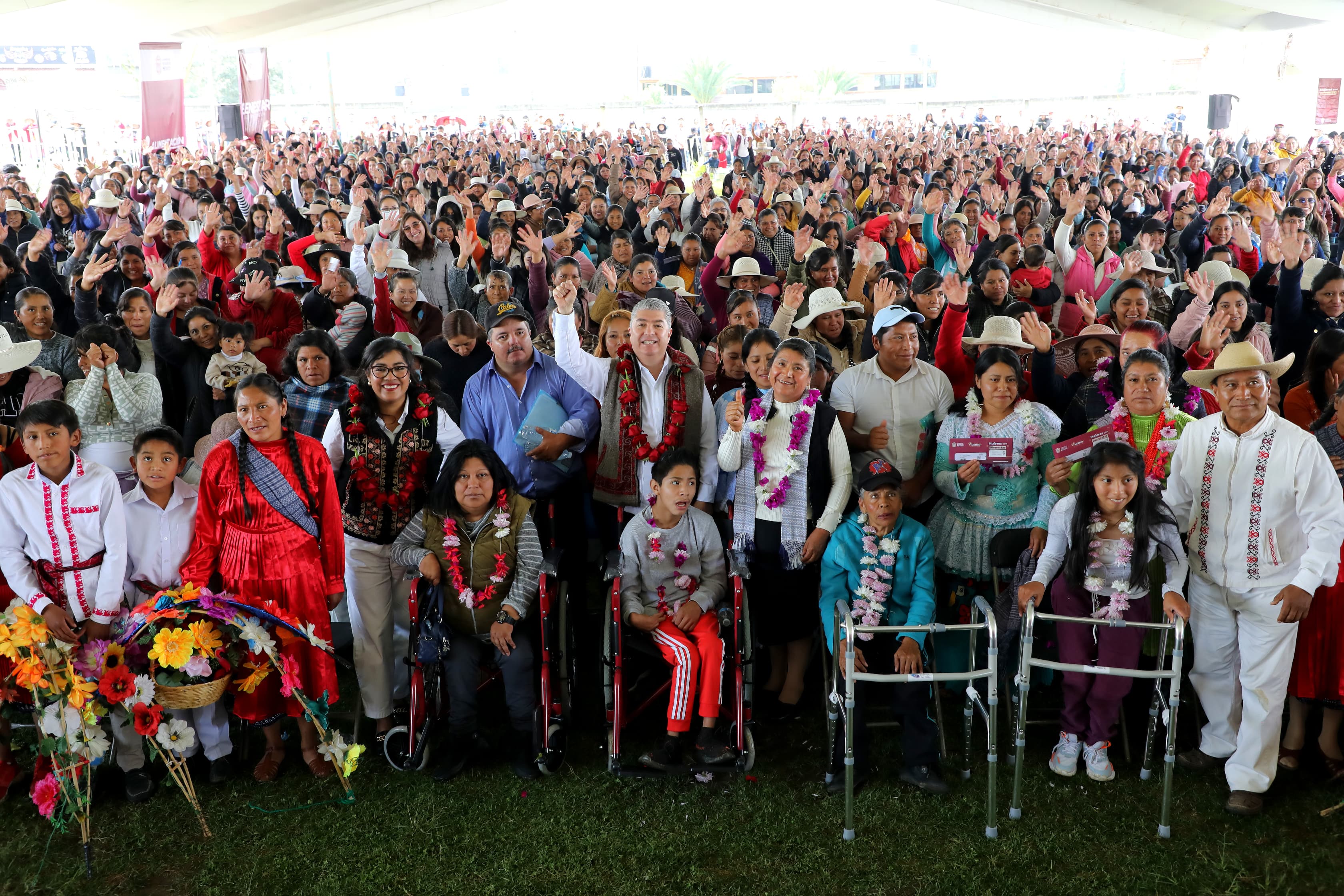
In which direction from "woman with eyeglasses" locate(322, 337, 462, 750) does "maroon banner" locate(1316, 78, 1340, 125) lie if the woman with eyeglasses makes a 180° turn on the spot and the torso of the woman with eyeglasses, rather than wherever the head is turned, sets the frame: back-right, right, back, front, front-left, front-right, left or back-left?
front-right

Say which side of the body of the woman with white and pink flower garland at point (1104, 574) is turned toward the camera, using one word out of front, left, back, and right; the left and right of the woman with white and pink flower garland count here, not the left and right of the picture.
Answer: front

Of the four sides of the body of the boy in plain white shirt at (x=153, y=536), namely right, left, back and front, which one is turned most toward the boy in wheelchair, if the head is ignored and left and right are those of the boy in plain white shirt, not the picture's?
left

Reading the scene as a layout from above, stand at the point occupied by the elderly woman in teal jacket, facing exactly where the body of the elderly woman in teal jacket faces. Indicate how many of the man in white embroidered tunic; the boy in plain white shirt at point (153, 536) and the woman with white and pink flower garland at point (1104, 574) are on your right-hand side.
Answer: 1

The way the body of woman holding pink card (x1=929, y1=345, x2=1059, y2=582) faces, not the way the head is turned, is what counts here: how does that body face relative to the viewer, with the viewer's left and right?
facing the viewer

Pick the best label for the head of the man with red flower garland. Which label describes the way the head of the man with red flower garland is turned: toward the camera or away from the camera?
toward the camera

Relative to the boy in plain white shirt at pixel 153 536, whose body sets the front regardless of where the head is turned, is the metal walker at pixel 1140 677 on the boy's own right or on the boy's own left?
on the boy's own left

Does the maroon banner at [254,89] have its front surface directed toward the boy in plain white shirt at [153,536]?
yes

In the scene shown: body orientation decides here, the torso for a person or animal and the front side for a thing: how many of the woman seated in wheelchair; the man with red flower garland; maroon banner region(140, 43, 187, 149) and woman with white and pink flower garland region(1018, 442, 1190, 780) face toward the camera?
4

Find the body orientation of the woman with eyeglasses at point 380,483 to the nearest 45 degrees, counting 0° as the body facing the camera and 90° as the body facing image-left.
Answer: approximately 0°

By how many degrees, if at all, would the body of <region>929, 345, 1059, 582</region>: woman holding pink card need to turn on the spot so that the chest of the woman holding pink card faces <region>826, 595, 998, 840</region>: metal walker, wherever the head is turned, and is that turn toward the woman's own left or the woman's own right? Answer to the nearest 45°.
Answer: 0° — they already face it

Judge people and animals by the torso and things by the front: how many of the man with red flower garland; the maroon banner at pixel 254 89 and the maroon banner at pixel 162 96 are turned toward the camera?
3

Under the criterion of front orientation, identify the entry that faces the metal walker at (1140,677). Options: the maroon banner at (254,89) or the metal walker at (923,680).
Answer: the maroon banner

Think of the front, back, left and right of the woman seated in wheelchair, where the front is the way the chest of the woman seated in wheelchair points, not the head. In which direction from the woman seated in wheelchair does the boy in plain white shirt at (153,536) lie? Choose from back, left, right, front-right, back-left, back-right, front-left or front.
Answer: right

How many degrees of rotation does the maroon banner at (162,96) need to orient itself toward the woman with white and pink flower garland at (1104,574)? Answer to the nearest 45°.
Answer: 0° — it already faces them

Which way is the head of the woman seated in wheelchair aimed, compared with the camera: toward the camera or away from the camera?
toward the camera

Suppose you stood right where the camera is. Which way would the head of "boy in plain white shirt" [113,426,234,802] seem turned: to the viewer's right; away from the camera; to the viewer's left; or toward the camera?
toward the camera

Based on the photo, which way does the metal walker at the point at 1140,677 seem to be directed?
toward the camera

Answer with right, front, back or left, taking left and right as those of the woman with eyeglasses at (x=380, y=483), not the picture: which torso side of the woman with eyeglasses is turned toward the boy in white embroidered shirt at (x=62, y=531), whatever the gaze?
right
